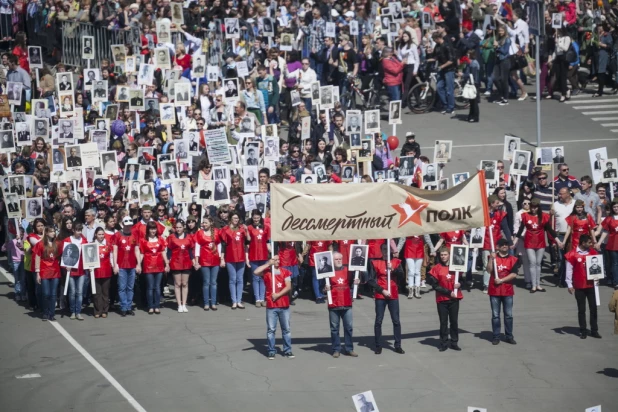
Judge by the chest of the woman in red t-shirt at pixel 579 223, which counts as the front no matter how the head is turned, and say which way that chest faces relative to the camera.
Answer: toward the camera

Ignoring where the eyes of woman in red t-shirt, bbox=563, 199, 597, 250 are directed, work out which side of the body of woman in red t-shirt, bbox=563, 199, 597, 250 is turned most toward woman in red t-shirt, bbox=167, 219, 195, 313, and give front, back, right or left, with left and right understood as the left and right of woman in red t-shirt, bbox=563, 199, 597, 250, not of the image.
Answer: right

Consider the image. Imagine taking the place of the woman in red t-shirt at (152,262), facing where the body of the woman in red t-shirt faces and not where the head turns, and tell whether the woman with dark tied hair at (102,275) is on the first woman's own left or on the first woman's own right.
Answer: on the first woman's own right

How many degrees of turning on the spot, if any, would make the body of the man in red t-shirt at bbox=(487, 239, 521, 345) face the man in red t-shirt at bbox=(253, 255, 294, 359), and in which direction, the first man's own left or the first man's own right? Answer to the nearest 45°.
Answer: approximately 90° to the first man's own right

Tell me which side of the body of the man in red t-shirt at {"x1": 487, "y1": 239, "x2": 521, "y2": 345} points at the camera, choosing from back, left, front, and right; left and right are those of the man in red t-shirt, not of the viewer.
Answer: front

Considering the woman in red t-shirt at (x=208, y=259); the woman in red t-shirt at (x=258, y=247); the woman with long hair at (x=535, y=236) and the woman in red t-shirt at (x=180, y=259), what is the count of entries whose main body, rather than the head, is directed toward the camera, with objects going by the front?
4

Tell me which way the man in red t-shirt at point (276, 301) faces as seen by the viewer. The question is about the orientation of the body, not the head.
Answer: toward the camera

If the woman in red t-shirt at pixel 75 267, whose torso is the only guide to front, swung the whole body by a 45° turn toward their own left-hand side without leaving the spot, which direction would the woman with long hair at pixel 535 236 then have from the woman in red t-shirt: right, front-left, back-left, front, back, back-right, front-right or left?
front-left

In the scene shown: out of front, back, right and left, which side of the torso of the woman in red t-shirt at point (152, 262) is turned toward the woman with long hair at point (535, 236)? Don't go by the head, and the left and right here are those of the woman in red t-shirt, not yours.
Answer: left

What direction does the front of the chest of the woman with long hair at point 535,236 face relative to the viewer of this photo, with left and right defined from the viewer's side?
facing the viewer

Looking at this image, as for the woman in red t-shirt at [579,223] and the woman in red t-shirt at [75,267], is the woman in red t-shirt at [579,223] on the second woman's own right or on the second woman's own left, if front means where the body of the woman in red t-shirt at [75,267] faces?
on the second woman's own left

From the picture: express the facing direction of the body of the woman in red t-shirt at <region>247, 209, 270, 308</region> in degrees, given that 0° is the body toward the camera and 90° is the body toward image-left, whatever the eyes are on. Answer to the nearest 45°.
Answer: approximately 0°

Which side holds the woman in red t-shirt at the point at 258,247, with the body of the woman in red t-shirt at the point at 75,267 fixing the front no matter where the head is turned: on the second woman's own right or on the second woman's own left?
on the second woman's own left
